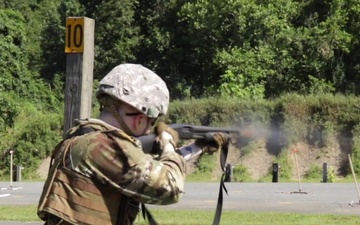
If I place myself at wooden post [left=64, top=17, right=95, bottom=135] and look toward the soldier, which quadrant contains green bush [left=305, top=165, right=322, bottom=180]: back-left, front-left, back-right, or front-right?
back-left

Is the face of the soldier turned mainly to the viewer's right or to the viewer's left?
to the viewer's right

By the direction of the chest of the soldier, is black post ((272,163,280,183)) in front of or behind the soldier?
in front

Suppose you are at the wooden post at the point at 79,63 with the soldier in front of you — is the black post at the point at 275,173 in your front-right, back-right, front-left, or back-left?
back-left

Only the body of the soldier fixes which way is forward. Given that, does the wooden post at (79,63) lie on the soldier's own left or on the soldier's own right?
on the soldier's own left

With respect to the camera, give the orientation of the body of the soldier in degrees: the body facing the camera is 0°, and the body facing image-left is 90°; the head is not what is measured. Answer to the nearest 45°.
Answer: approximately 225°

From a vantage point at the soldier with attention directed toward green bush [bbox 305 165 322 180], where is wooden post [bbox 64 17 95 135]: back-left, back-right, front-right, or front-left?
front-left

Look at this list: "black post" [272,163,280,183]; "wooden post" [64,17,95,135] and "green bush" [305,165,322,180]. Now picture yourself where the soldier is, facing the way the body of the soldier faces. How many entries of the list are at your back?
0

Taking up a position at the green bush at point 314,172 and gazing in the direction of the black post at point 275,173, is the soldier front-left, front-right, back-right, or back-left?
front-left
